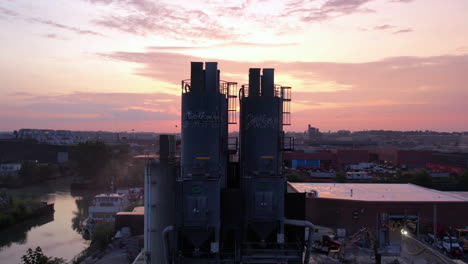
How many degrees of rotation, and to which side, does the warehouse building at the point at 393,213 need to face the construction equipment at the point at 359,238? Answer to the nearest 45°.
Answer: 0° — it already faces it

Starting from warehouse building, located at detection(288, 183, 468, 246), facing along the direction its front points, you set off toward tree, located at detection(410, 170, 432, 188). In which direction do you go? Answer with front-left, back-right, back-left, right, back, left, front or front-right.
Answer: back

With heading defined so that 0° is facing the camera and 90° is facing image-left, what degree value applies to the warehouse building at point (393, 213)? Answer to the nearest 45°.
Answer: approximately 0°

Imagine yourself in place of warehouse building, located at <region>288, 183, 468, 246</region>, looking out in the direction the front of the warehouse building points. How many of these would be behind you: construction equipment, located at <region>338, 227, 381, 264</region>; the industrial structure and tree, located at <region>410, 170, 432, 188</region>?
1

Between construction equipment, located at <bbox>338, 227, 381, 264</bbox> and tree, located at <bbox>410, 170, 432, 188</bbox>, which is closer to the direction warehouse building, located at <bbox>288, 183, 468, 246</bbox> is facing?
the construction equipment

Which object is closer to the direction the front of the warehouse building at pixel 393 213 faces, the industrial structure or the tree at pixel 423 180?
the industrial structure
